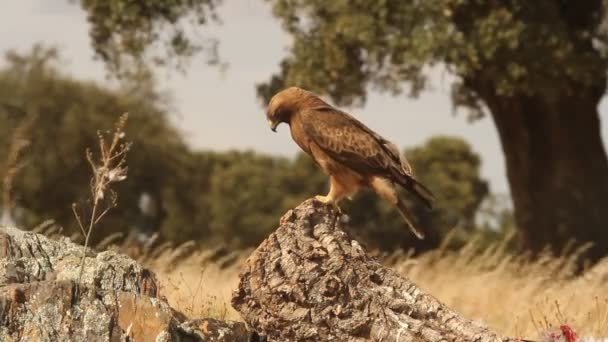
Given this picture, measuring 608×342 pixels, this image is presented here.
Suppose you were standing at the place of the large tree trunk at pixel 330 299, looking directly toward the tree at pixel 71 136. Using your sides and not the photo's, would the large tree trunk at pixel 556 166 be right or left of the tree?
right

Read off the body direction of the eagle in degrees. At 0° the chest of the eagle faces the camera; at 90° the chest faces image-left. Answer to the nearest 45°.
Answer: approximately 90°

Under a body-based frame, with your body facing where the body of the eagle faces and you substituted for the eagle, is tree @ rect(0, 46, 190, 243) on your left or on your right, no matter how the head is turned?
on your right

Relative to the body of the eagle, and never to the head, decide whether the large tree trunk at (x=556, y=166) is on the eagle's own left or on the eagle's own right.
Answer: on the eagle's own right

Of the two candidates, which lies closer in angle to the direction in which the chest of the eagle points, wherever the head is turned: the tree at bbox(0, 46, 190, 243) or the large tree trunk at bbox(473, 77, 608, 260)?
the tree
